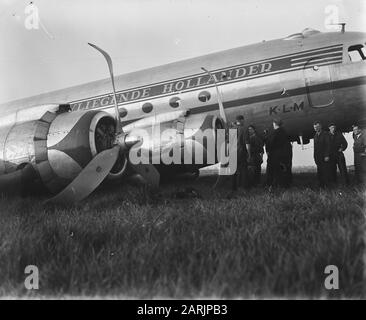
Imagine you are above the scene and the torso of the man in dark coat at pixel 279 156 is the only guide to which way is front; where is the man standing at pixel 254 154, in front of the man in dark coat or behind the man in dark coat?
in front

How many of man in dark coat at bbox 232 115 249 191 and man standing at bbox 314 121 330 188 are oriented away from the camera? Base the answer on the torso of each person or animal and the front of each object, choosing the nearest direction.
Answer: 0

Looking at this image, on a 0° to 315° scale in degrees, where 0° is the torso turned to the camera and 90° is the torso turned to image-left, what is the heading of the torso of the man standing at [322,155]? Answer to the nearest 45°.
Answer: approximately 45°

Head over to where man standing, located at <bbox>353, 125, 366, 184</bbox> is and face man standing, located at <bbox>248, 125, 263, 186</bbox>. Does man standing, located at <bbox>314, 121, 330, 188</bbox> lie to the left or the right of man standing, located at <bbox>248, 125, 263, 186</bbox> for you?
left

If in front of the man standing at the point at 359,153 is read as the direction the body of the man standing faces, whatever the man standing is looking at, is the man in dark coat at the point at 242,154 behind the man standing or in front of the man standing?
in front

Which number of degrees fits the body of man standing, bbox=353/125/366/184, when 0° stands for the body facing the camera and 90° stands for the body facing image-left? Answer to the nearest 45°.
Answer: approximately 45°

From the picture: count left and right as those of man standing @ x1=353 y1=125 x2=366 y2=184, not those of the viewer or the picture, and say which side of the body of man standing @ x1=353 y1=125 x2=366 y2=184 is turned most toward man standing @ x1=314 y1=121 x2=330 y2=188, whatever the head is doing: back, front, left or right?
front

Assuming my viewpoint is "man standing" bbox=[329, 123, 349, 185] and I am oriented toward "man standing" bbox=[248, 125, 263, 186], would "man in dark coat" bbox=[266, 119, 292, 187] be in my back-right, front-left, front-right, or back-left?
front-left
